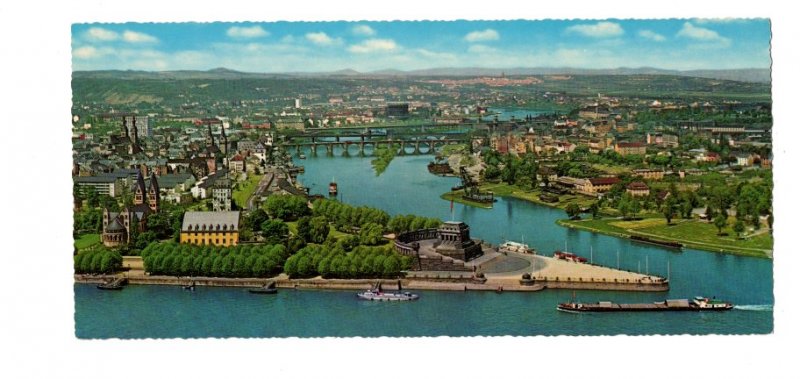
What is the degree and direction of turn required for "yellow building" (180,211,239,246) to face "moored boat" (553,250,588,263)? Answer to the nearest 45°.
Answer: approximately 90° to its left

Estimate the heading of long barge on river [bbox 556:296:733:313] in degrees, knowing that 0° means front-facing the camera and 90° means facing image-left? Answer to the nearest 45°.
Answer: approximately 90°

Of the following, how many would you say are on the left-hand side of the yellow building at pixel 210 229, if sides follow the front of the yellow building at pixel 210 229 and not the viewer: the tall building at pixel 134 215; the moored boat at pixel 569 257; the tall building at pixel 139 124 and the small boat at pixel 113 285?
1

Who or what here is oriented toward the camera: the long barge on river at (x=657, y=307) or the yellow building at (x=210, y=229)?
the yellow building

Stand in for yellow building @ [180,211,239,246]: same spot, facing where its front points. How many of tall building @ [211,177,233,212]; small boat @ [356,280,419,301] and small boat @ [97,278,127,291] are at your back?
1

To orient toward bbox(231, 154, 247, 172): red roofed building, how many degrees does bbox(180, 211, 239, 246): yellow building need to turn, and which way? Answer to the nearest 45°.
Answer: approximately 180°
